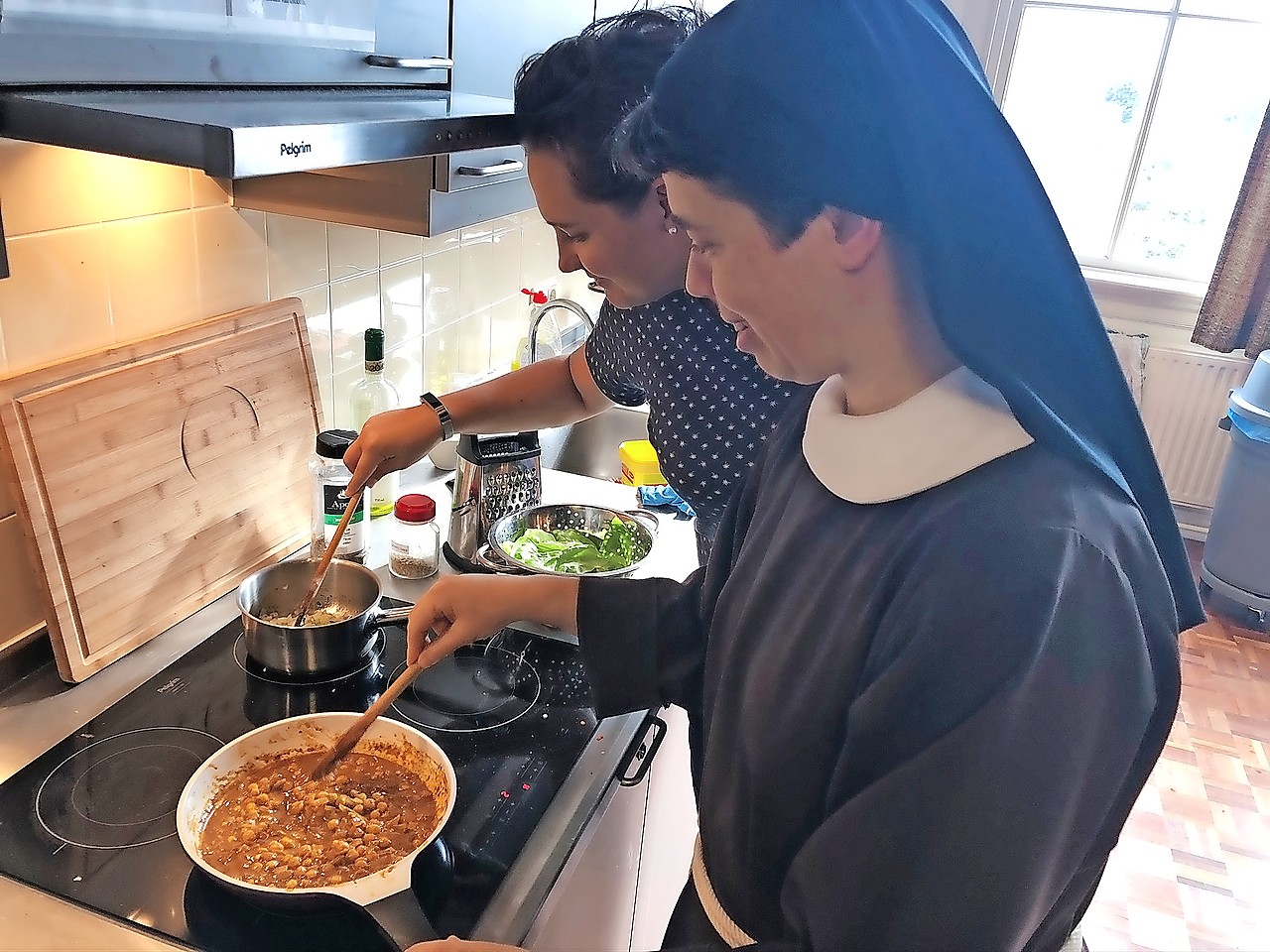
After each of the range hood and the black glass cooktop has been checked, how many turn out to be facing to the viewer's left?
0

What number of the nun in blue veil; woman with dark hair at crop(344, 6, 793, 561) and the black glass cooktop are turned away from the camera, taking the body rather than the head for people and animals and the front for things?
0

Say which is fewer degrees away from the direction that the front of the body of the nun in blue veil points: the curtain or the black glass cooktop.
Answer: the black glass cooktop

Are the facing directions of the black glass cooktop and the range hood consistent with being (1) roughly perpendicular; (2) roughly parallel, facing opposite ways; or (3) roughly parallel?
roughly parallel

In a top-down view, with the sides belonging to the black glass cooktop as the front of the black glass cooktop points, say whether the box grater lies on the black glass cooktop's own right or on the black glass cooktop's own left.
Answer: on the black glass cooktop's own left

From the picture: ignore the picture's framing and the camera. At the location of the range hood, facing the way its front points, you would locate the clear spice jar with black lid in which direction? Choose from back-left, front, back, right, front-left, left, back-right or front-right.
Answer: back-left

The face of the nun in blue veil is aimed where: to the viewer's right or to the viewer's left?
to the viewer's left

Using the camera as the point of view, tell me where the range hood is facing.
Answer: facing the viewer and to the right of the viewer

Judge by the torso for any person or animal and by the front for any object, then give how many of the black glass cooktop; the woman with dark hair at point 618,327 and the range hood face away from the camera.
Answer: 0

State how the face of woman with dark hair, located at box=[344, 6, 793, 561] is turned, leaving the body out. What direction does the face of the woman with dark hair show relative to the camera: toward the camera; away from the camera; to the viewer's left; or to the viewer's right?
to the viewer's left
